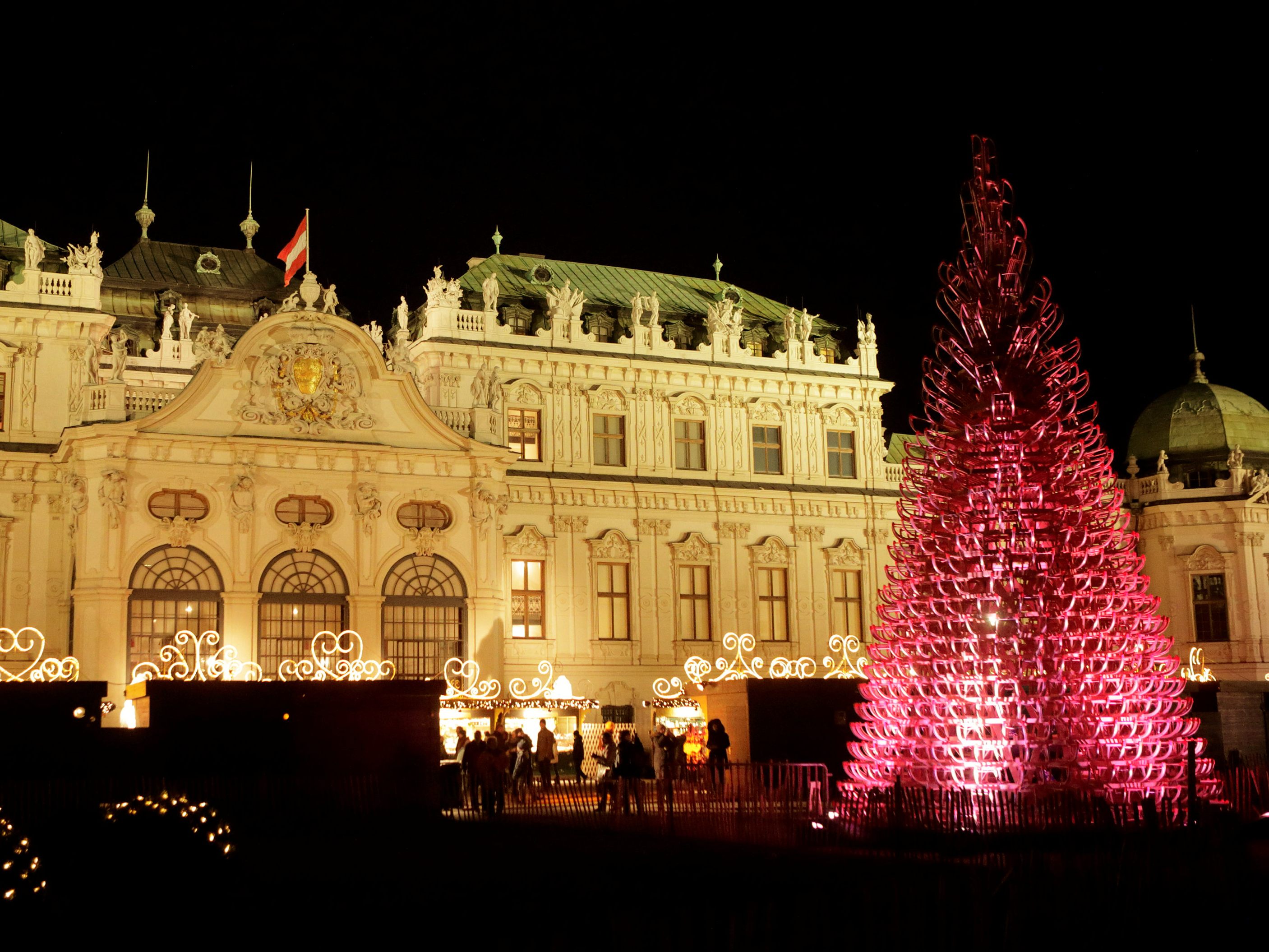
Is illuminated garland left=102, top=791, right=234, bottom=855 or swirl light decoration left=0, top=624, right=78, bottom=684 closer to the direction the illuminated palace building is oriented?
the illuminated garland

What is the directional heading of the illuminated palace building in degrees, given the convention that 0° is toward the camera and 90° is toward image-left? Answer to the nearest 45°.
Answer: approximately 0°

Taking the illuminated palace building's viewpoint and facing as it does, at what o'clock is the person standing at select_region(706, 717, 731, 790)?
The person standing is roughly at 11 o'clock from the illuminated palace building.

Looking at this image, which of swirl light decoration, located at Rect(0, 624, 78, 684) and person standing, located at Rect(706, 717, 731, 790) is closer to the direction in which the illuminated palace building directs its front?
the person standing

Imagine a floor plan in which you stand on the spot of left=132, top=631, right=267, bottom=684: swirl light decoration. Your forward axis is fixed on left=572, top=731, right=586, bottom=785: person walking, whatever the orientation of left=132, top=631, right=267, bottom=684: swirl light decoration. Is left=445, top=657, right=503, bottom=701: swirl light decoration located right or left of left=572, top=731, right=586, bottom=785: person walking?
left

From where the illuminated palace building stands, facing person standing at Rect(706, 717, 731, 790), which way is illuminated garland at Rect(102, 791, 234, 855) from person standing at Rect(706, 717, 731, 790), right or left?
right

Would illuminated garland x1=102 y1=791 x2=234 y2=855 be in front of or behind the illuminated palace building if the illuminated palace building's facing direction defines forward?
in front

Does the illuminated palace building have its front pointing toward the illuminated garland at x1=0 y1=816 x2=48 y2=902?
yes

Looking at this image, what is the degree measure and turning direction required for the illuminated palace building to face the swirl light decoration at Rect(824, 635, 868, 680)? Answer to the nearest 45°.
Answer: approximately 90° to its left

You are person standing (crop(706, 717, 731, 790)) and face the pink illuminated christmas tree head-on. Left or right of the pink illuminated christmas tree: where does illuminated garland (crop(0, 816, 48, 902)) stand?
right

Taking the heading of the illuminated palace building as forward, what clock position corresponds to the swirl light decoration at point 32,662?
The swirl light decoration is roughly at 2 o'clock from the illuminated palace building.

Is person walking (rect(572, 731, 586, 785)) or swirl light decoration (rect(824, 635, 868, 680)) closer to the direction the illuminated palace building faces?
the person walking
